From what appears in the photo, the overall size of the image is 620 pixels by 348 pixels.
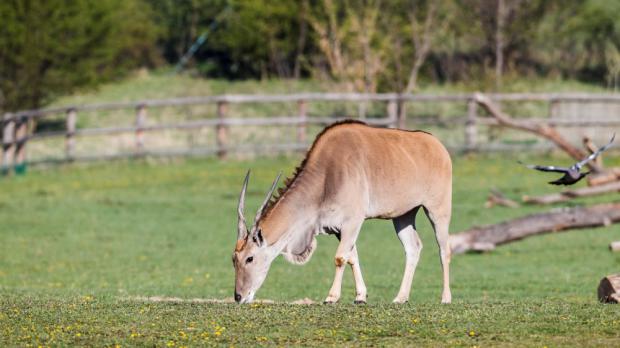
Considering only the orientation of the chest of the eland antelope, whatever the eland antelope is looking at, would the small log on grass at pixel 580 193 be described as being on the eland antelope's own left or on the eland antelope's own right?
on the eland antelope's own right

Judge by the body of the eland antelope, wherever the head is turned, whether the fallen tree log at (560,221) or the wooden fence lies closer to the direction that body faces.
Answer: the wooden fence

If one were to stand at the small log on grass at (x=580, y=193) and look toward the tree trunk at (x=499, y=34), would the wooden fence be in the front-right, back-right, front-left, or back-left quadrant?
front-left

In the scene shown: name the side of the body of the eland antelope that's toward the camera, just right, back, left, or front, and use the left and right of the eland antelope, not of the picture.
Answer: left

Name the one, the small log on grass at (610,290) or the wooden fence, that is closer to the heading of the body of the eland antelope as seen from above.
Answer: the wooden fence

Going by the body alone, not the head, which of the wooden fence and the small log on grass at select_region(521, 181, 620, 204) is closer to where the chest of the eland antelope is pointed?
the wooden fence

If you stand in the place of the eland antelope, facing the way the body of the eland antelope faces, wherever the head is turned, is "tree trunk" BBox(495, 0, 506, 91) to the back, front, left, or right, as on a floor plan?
right

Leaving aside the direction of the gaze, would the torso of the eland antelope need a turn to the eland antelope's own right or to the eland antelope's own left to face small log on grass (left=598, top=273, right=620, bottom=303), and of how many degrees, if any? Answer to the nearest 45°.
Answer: approximately 180°

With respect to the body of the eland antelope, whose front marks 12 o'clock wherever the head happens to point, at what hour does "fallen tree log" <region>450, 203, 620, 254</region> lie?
The fallen tree log is roughly at 4 o'clock from the eland antelope.

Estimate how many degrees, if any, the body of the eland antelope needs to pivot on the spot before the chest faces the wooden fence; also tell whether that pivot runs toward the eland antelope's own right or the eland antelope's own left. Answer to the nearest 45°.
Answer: approximately 90° to the eland antelope's own right
